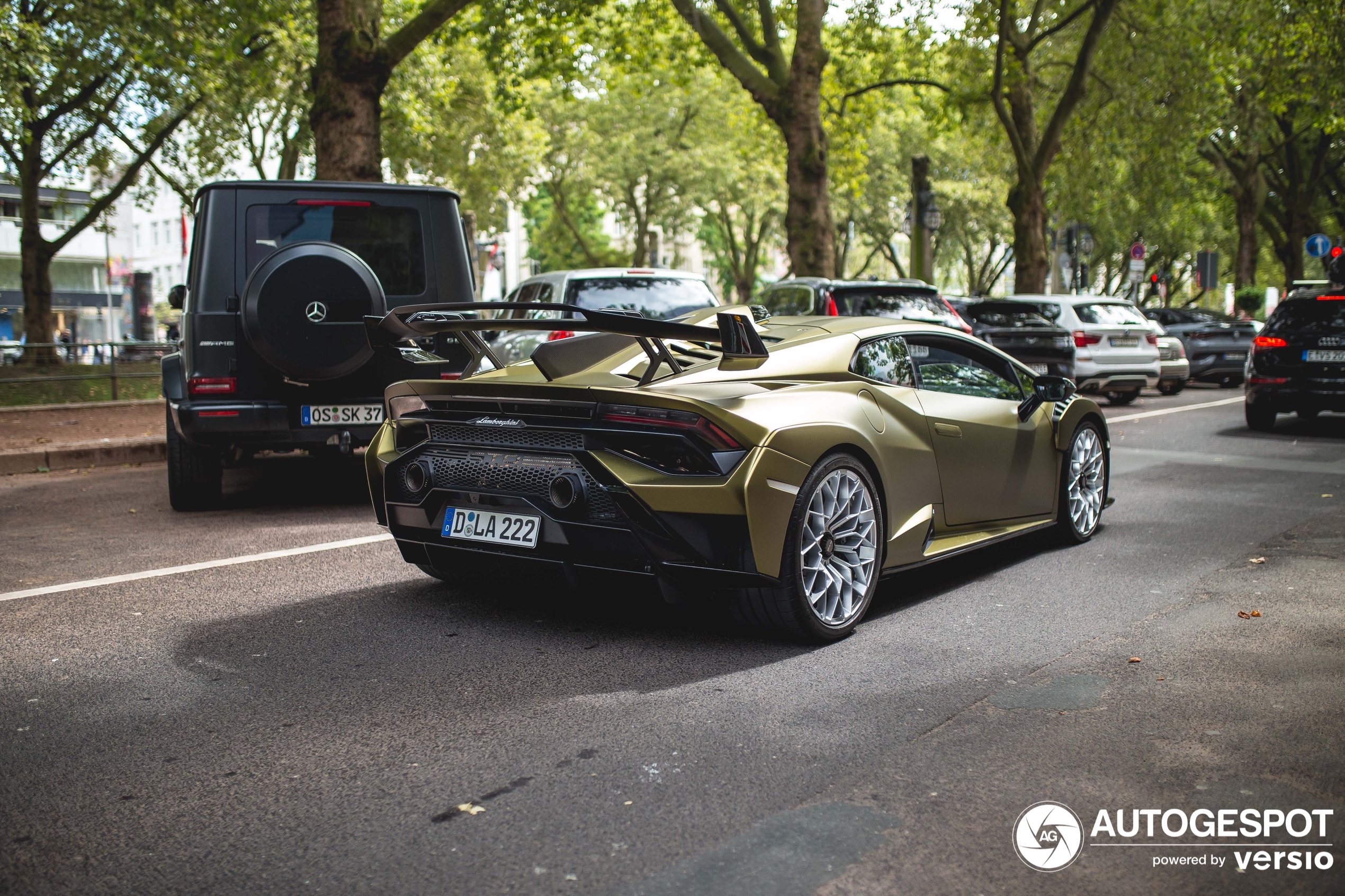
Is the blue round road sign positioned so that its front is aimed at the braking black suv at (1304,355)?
yes

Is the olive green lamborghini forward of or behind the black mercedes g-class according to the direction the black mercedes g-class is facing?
behind

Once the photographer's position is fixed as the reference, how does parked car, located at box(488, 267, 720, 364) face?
facing away from the viewer and to the left of the viewer

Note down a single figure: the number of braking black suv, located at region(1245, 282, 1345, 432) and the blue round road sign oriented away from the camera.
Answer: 1

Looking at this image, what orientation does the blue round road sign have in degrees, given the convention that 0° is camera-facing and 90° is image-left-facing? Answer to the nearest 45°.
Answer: approximately 0°

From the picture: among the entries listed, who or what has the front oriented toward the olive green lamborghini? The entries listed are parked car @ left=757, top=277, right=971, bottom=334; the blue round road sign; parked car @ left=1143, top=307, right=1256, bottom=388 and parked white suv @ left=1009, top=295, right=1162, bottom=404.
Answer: the blue round road sign

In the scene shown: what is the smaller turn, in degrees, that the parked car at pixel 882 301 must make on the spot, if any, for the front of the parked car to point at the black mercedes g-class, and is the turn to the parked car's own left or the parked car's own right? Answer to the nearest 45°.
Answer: approximately 90° to the parked car's own left

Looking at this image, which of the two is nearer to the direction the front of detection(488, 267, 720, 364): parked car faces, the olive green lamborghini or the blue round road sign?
the blue round road sign

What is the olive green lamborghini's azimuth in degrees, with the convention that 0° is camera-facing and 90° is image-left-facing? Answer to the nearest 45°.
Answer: approximately 225°

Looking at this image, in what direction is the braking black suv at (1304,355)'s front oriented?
away from the camera

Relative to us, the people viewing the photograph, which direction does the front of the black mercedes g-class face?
facing away from the viewer

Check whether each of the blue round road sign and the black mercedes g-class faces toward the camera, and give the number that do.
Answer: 1

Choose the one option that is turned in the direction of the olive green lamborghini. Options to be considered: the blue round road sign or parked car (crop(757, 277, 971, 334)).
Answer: the blue round road sign
